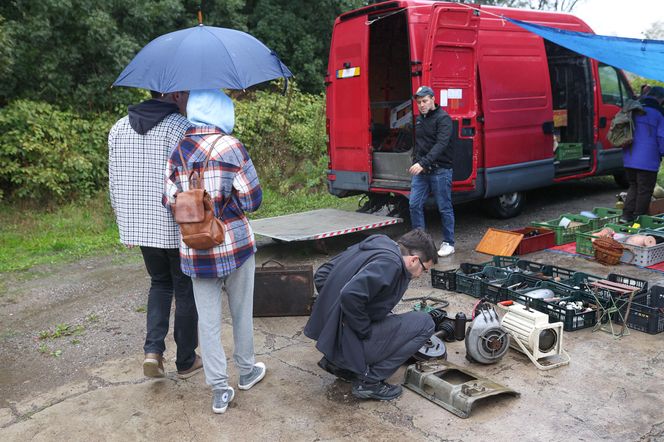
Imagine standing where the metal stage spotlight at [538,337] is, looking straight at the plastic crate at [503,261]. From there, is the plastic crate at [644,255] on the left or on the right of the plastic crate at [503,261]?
right

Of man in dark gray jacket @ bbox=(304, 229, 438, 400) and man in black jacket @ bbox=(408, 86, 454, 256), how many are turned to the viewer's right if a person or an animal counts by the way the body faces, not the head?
1

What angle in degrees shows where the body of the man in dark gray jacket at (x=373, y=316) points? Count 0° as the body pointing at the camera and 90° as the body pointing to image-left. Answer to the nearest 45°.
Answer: approximately 270°

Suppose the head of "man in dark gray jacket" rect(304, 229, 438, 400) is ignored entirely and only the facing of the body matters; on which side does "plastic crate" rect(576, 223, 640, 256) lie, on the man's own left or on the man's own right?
on the man's own left

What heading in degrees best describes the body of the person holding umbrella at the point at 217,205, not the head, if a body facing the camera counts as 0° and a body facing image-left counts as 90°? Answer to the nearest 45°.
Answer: approximately 225°

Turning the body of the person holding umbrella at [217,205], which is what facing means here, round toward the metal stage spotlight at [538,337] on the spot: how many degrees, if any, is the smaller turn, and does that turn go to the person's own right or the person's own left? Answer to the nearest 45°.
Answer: approximately 45° to the person's own right

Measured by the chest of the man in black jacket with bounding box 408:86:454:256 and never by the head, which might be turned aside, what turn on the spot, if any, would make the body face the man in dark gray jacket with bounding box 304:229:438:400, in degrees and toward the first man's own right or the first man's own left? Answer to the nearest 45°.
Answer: approximately 45° to the first man's own left

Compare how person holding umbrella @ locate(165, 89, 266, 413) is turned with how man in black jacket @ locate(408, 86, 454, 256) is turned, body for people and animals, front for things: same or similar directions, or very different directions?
very different directions

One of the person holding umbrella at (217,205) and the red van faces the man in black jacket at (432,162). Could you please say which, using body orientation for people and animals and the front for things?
the person holding umbrella

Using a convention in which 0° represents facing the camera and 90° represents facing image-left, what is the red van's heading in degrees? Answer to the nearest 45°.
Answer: approximately 225°
